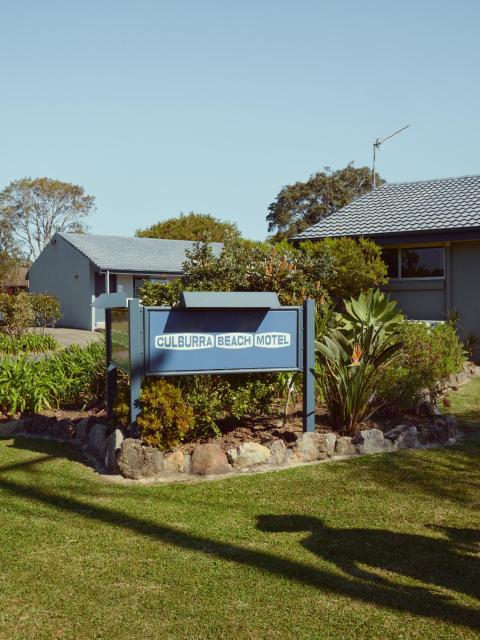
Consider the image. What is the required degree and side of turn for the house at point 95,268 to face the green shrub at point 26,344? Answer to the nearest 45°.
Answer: approximately 45° to its right

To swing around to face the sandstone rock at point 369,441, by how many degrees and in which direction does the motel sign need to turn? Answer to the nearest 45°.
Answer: approximately 90° to its left

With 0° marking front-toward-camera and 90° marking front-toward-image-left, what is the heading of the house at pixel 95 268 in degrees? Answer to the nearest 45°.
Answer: approximately 315°

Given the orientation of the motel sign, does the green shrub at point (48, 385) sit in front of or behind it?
behind

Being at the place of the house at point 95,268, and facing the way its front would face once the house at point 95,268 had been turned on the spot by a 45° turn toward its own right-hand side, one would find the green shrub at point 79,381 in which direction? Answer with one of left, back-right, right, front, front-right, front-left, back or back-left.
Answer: front

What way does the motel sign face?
toward the camera

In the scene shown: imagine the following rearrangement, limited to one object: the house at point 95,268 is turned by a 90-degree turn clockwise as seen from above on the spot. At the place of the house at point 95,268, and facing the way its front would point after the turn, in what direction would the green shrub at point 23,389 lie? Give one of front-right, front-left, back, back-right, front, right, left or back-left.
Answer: front-left

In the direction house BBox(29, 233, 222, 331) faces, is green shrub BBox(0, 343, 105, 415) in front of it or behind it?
in front

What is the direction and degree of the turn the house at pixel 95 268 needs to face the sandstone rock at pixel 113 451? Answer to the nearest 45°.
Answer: approximately 45° to its right

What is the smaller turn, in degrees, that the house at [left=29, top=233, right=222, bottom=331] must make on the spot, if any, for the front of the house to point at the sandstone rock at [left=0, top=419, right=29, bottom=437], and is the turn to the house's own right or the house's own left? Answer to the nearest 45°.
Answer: approximately 45° to the house's own right

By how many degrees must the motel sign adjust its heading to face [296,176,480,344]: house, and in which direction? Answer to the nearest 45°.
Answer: approximately 135° to its left
